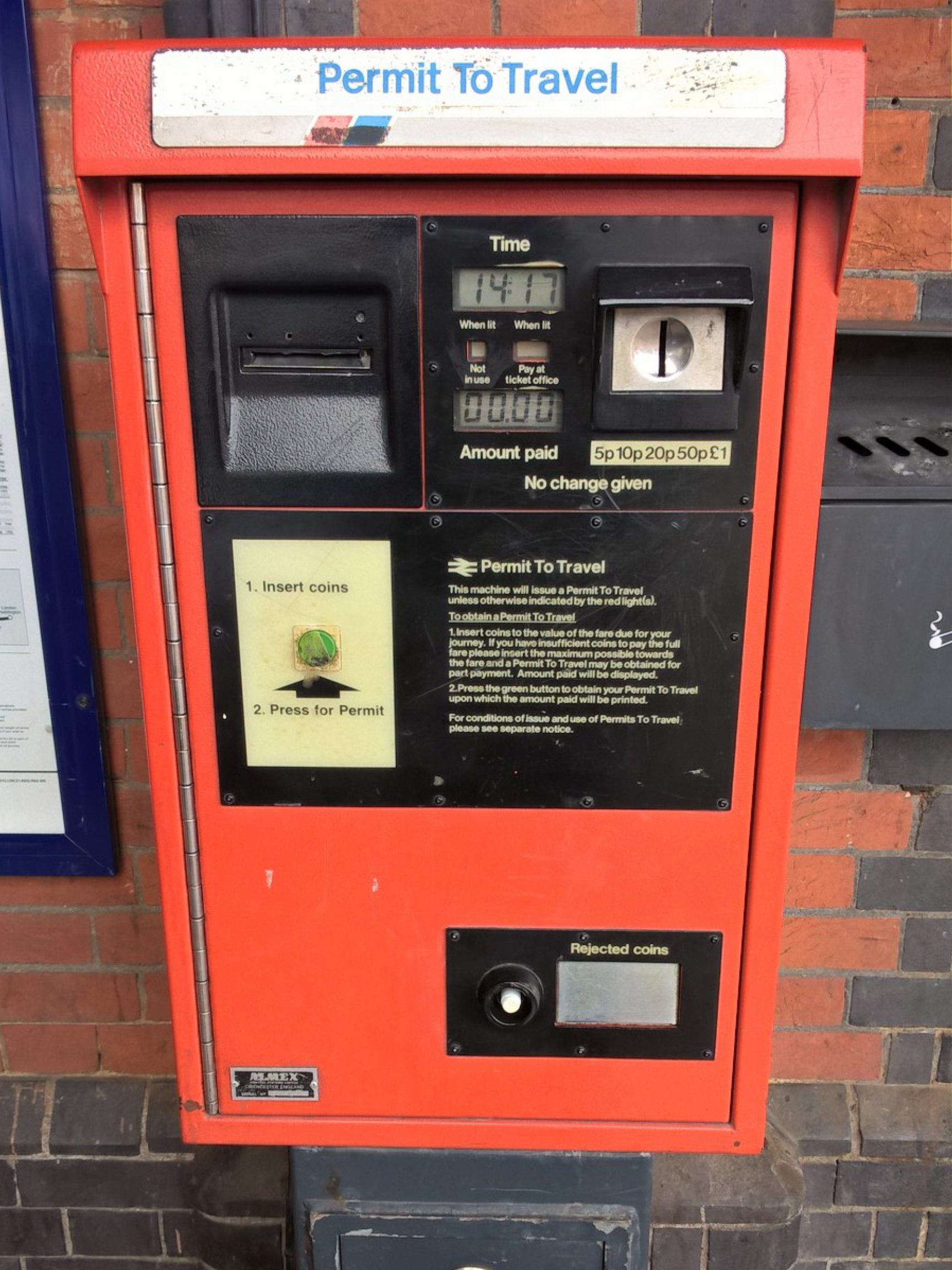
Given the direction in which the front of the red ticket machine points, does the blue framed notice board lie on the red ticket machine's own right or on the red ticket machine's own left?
on the red ticket machine's own right

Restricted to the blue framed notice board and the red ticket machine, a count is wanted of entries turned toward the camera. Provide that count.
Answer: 2

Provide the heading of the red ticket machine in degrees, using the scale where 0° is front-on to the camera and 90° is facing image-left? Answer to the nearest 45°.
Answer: approximately 0°

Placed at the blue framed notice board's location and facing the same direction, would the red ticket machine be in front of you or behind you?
in front

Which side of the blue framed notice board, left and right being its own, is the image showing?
front
